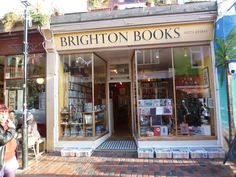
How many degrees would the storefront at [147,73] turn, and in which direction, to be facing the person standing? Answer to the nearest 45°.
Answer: approximately 45° to its right

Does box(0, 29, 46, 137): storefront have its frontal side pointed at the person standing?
yes

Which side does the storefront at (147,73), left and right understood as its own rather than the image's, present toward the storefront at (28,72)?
right

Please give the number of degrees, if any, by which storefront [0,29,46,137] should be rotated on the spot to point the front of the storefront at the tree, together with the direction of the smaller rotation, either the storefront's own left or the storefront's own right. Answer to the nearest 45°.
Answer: approximately 45° to the storefront's own left

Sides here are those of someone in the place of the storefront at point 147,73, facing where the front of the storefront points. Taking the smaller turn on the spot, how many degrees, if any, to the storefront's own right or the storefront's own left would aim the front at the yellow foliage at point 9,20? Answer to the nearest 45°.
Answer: approximately 90° to the storefront's own right

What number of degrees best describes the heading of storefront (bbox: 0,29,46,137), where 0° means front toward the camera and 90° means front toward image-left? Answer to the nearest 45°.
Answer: approximately 0°

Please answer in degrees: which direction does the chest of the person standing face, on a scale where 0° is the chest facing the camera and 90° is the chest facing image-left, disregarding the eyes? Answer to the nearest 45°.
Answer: approximately 0°

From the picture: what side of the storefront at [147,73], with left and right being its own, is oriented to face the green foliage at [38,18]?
right

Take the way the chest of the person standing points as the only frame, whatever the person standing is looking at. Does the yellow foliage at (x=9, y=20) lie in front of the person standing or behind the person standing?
behind
